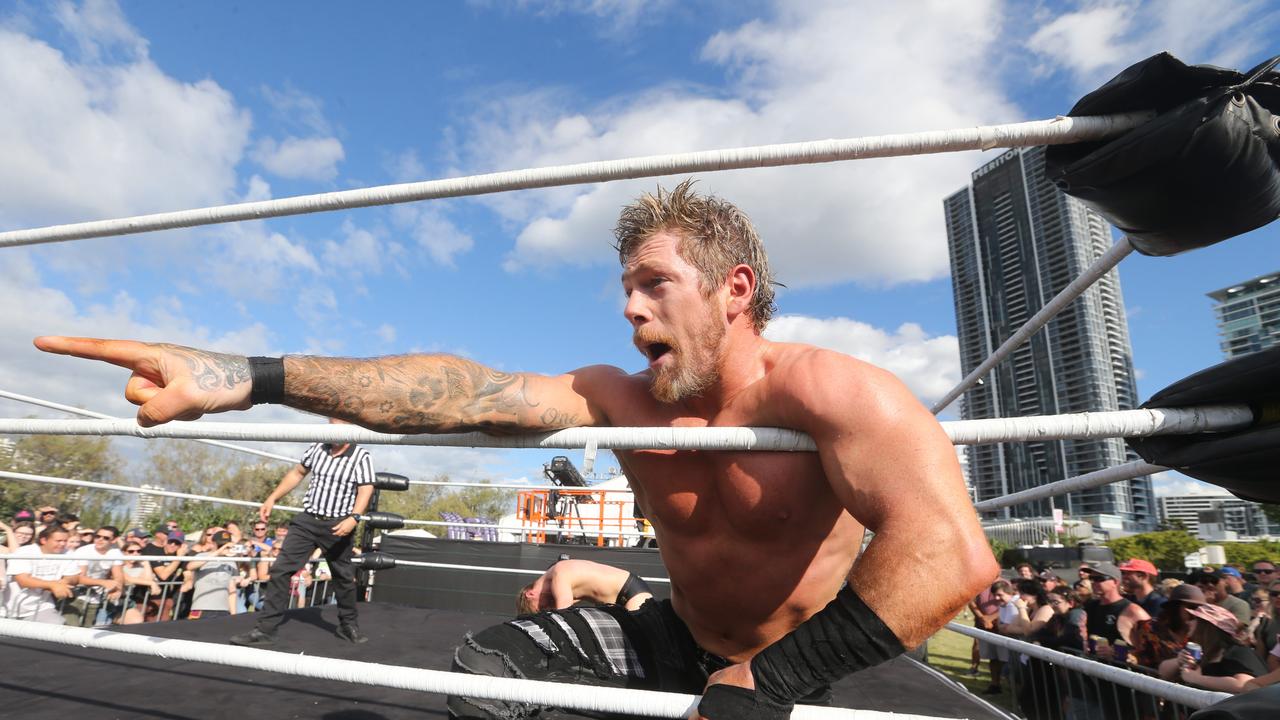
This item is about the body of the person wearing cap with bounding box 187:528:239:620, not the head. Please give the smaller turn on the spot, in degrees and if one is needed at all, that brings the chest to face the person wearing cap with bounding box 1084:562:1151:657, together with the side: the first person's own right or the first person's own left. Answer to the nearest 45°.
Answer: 0° — they already face them

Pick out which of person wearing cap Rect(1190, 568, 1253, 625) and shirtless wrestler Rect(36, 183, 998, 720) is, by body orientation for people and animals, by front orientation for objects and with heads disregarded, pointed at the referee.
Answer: the person wearing cap

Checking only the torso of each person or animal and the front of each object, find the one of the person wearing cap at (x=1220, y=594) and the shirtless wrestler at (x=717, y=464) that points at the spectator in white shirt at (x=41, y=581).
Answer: the person wearing cap

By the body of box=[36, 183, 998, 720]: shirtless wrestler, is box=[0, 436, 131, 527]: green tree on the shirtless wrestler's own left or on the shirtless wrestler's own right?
on the shirtless wrestler's own right

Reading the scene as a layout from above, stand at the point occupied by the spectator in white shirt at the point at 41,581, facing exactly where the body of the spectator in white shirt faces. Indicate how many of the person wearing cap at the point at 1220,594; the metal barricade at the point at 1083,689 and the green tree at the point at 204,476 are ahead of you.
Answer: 2

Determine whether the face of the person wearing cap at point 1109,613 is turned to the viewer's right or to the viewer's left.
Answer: to the viewer's left

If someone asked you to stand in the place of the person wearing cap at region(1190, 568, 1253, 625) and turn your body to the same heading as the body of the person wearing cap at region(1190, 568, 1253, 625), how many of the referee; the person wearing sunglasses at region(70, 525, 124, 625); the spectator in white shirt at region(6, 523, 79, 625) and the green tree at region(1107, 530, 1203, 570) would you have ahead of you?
3
